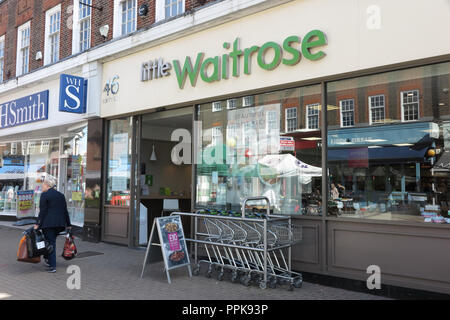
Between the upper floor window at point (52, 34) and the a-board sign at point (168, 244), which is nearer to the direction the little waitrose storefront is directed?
the a-board sign

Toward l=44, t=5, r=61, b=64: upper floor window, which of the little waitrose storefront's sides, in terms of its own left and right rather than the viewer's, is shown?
right

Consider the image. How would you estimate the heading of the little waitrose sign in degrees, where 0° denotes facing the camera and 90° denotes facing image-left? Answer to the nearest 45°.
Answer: approximately 45°

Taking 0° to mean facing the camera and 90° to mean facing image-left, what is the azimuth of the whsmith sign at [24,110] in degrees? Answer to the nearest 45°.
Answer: approximately 45°

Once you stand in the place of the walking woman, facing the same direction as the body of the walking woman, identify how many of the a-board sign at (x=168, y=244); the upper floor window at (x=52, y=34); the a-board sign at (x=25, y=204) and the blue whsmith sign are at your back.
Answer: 1

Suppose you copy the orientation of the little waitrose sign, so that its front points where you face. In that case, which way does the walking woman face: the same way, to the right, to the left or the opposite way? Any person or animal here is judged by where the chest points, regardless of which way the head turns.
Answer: to the right

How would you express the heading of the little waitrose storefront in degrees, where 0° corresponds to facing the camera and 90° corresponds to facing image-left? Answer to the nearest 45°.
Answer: approximately 45°

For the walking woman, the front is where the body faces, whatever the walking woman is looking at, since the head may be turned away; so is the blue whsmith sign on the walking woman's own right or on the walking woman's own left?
on the walking woman's own right

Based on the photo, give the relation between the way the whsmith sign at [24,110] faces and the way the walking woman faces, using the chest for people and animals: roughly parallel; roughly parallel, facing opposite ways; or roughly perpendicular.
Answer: roughly perpendicular

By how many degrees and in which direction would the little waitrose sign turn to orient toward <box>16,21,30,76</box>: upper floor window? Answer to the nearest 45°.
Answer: approximately 90° to its right

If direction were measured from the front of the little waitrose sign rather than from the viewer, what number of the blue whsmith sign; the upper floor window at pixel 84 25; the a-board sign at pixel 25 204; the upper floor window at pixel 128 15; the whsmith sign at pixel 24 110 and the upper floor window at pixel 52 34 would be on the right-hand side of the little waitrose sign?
6

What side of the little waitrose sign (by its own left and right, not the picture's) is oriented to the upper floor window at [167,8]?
right

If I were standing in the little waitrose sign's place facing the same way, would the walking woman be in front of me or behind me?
in front

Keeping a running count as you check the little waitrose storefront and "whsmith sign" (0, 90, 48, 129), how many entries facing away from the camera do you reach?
0

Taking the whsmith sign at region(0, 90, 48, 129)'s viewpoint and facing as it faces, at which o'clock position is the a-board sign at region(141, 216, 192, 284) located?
The a-board sign is roughly at 10 o'clock from the whsmith sign.

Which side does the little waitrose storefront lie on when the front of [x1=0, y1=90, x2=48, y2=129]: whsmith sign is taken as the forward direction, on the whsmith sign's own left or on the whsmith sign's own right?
on the whsmith sign's own left
